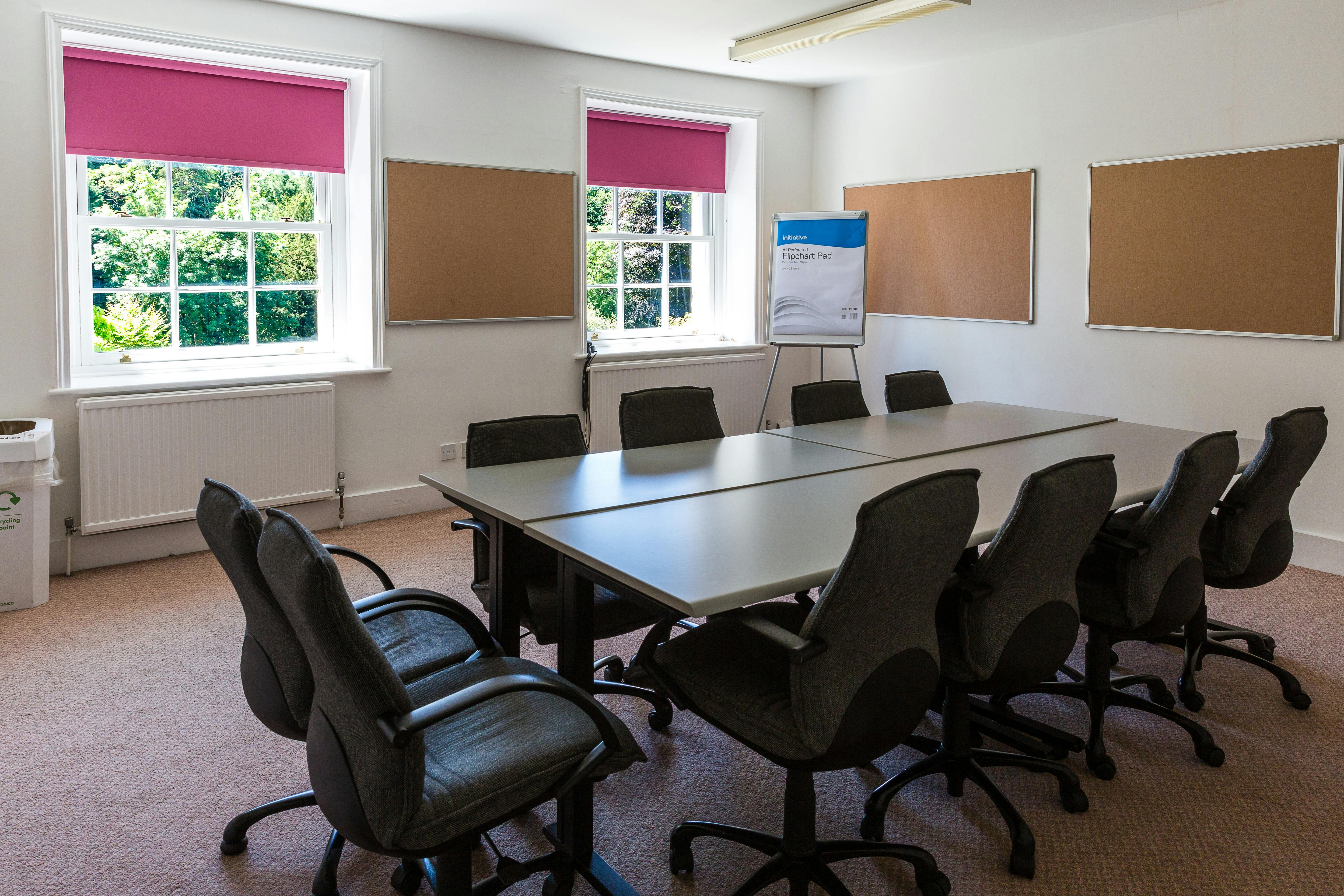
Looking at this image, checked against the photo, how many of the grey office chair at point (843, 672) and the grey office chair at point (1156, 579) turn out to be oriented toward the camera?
0

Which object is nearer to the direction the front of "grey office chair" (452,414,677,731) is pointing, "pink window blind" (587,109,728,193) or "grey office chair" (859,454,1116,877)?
the grey office chair

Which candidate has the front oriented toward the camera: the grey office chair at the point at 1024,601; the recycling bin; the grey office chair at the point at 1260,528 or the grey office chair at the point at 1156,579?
the recycling bin

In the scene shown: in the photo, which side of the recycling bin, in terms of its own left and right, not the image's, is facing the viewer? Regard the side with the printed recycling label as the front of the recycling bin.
front

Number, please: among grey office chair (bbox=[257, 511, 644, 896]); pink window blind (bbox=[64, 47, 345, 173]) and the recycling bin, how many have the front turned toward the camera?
2

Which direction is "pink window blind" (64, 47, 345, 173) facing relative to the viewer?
toward the camera

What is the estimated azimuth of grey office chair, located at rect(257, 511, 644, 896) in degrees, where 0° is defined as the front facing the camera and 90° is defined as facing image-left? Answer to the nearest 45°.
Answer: approximately 225°

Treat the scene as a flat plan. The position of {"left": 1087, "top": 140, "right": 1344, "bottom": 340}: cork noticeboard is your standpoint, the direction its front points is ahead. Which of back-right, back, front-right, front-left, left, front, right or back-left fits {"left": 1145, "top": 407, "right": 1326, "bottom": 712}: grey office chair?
front-left

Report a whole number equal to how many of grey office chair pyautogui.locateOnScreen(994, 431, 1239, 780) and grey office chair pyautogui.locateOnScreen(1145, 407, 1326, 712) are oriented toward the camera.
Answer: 0

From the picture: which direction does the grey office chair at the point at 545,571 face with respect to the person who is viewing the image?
facing the viewer and to the right of the viewer

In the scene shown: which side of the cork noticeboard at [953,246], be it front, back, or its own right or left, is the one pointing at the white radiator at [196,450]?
front

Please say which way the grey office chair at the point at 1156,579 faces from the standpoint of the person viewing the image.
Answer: facing away from the viewer and to the left of the viewer

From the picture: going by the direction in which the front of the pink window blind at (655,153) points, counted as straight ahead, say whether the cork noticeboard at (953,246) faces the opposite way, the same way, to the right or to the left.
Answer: to the right

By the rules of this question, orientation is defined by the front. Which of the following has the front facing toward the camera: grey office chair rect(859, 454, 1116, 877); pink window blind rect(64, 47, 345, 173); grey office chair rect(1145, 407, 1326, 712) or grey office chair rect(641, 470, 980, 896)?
the pink window blind

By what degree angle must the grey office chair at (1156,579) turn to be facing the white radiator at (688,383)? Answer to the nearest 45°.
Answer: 0° — it already faces it

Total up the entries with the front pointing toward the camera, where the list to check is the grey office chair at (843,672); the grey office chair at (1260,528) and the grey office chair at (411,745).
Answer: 0
